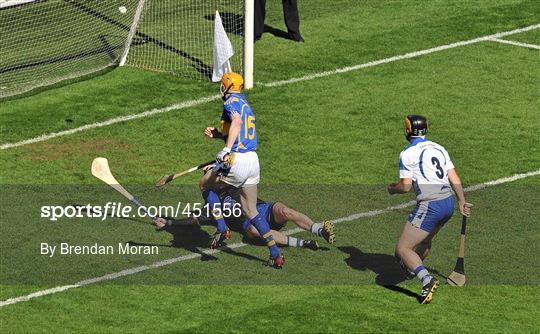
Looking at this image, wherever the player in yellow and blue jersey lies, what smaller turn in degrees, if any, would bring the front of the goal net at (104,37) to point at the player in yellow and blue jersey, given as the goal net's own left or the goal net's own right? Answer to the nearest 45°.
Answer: approximately 45° to the goal net's own right

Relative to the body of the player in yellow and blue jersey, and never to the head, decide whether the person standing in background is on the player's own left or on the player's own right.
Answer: on the player's own right

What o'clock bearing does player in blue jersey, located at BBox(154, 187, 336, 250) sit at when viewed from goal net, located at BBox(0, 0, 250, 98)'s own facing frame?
The player in blue jersey is roughly at 1 o'clock from the goal net.

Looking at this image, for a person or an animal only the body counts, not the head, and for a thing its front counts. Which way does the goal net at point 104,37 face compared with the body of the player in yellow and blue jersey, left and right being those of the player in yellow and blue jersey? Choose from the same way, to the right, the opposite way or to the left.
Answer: the opposite way

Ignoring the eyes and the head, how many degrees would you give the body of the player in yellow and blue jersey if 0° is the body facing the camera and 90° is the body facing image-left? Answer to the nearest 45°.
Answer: approximately 135°
